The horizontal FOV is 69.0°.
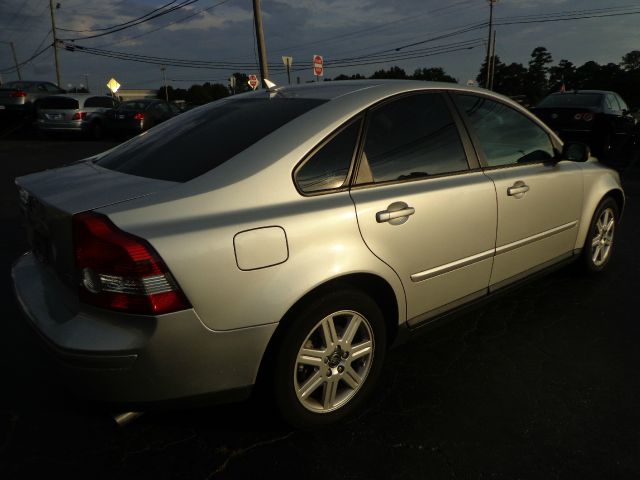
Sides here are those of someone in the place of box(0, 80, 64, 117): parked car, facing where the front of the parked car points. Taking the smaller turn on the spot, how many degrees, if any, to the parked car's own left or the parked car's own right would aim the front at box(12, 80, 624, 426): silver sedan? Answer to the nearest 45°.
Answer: approximately 135° to the parked car's own right

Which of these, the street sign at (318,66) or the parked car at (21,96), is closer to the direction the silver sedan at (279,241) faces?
the street sign

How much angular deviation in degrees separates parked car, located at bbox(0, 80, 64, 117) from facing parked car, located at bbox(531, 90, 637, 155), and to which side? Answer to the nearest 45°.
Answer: approximately 90° to its right

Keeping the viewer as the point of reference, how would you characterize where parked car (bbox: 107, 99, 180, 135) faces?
facing away from the viewer and to the right of the viewer

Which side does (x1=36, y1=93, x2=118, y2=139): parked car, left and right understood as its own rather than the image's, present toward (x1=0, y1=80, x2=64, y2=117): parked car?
left

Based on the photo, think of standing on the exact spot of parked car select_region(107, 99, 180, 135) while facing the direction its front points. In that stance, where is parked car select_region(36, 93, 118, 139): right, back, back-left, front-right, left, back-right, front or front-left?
left

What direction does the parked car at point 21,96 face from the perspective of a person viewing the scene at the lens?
facing away from the viewer and to the right of the viewer

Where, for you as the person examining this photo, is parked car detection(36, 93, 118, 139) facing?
facing away from the viewer and to the right of the viewer

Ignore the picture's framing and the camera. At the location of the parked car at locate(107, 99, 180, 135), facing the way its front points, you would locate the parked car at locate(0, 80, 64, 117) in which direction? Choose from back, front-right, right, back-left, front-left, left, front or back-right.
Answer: left

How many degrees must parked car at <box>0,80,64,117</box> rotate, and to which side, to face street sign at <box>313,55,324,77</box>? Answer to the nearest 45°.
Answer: approximately 90° to its right

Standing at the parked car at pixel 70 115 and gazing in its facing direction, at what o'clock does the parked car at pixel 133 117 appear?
the parked car at pixel 133 117 is roughly at 3 o'clock from the parked car at pixel 70 115.

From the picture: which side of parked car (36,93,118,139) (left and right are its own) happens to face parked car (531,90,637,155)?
right

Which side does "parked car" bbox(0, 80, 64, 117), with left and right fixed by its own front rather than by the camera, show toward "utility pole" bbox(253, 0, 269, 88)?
right
